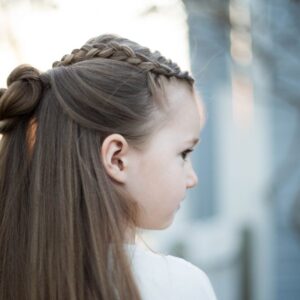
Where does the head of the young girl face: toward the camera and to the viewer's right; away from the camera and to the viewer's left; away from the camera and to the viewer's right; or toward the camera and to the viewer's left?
away from the camera and to the viewer's right

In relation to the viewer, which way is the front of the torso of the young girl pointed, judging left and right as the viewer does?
facing away from the viewer and to the right of the viewer
